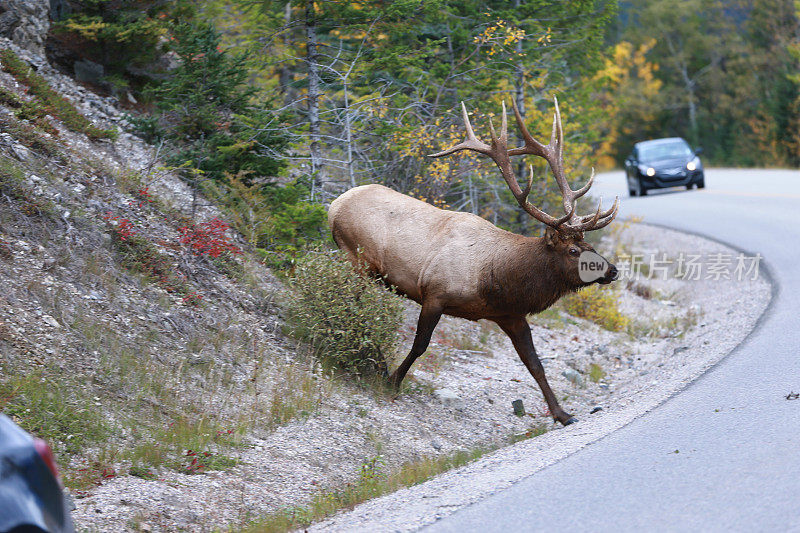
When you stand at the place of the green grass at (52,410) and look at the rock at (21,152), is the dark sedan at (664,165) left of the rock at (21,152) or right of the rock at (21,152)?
right

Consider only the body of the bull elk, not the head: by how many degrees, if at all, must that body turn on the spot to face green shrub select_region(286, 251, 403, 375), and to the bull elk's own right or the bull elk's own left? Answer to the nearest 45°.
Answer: approximately 135° to the bull elk's own right

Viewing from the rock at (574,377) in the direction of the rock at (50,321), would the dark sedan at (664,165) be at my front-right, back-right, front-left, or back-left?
back-right

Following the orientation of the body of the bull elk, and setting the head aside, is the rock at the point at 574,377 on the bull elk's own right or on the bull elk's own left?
on the bull elk's own left

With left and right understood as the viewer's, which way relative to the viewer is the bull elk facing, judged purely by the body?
facing the viewer and to the right of the viewer

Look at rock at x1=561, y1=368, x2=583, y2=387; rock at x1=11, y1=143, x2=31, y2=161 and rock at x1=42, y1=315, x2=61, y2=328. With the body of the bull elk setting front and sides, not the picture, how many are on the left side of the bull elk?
1

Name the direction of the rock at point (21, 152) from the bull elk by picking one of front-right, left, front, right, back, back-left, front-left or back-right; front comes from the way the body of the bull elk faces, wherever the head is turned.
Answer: back-right
